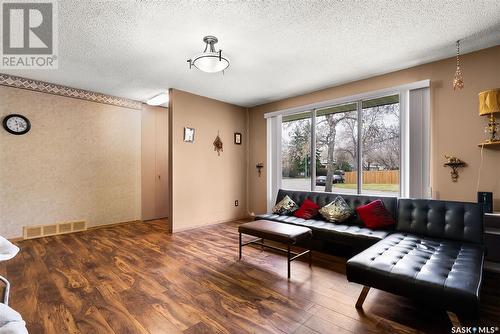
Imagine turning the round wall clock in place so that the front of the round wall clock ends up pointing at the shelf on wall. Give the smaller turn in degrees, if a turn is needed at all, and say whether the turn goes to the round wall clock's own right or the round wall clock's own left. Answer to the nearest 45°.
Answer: approximately 45° to the round wall clock's own left

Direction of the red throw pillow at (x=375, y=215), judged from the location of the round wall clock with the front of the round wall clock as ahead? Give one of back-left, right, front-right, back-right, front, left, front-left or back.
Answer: front-left

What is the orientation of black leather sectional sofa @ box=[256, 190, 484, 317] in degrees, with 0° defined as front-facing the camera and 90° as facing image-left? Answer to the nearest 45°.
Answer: approximately 45°

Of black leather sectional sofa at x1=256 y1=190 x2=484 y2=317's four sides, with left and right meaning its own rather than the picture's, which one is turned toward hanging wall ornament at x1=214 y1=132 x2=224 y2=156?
right

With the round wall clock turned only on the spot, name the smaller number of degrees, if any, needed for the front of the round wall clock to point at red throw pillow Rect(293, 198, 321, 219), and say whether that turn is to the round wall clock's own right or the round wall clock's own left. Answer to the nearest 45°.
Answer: approximately 45° to the round wall clock's own left

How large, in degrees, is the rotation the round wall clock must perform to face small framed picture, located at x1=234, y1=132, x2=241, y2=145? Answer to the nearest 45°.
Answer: approximately 90° to its left

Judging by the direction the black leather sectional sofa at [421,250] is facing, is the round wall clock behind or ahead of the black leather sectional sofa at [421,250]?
ahead

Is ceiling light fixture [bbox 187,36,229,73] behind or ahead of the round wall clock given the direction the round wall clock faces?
ahead

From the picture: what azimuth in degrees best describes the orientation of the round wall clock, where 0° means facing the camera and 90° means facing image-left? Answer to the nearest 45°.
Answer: approximately 0°

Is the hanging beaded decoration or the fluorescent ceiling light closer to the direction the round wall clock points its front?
the hanging beaded decoration

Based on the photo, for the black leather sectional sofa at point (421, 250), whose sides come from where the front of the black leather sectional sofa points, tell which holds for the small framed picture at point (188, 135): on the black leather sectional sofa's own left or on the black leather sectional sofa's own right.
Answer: on the black leather sectional sofa's own right

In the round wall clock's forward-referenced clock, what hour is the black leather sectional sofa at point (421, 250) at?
The black leather sectional sofa is roughly at 11 o'clock from the round wall clock.

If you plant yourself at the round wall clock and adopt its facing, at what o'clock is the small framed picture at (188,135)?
The small framed picture is roughly at 10 o'clock from the round wall clock.
